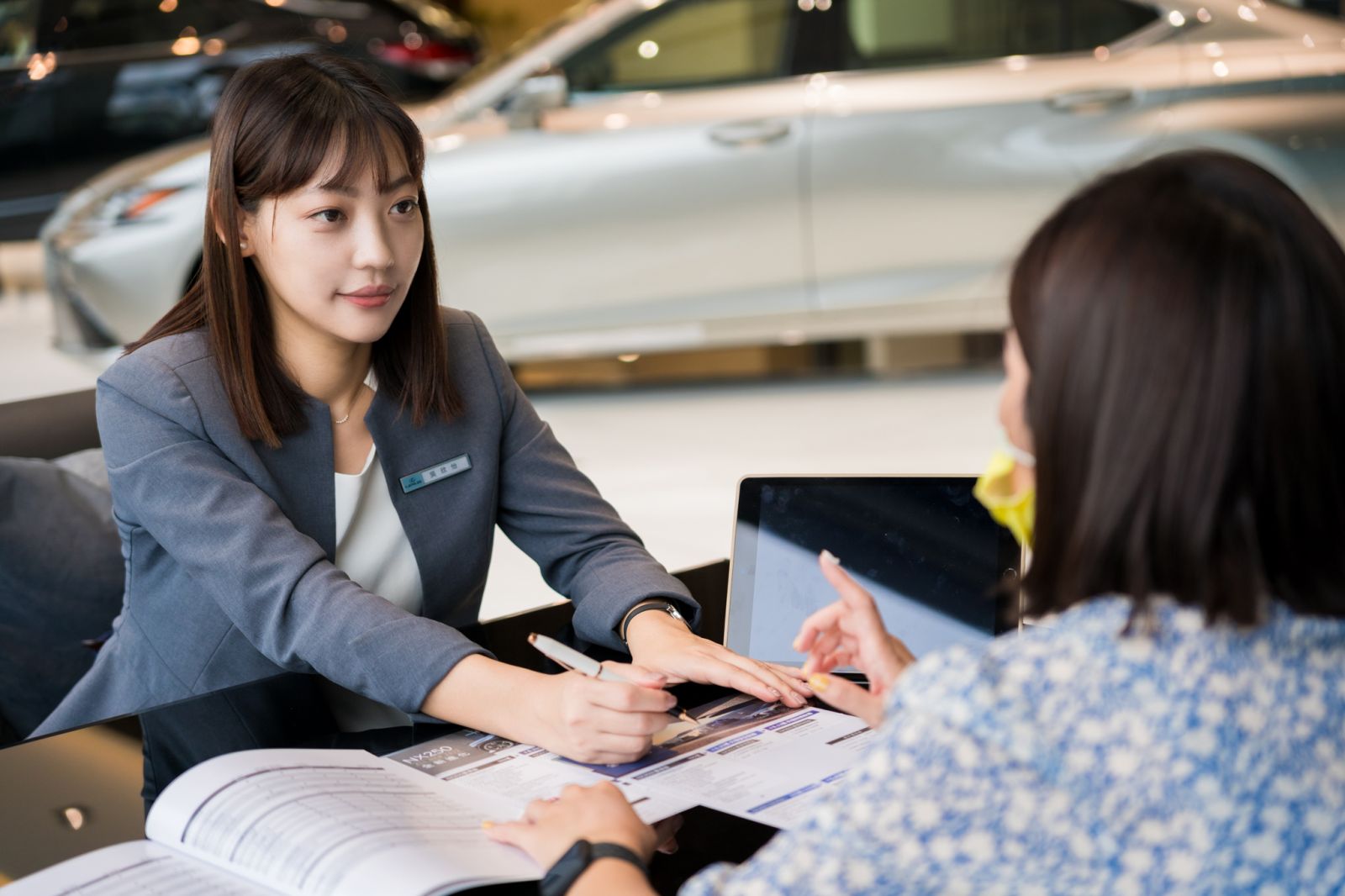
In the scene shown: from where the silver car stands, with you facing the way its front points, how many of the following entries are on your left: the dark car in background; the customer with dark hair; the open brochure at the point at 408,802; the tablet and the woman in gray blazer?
4

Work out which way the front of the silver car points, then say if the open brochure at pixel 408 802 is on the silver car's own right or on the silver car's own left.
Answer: on the silver car's own left

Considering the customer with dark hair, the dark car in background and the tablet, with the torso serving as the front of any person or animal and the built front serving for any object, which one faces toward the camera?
the tablet

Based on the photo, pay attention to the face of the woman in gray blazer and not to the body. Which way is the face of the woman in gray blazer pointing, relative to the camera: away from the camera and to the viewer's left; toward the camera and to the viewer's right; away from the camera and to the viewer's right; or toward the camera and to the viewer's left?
toward the camera and to the viewer's right

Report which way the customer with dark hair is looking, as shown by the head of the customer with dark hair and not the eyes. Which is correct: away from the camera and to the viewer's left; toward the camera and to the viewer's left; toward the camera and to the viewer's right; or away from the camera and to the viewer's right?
away from the camera and to the viewer's left

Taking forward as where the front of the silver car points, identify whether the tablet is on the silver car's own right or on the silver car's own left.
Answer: on the silver car's own left

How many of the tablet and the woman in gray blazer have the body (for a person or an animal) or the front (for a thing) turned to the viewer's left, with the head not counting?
0

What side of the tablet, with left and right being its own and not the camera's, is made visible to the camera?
front

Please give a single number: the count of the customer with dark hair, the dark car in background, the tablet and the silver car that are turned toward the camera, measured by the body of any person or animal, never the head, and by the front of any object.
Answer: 1

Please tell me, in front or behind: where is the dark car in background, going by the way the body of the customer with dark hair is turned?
in front

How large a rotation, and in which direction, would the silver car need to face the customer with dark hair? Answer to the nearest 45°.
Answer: approximately 90° to its left

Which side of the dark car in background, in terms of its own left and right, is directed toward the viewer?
left

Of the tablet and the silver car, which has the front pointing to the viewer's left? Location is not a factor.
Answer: the silver car

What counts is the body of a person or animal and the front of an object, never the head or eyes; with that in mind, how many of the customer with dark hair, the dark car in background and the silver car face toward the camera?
0

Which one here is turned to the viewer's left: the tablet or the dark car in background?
the dark car in background

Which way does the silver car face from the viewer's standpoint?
to the viewer's left
